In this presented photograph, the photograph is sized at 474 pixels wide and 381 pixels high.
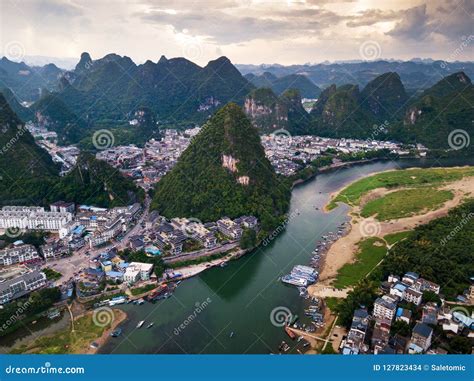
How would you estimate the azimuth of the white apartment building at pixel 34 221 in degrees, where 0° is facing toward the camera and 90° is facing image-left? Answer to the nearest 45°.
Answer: approximately 0°

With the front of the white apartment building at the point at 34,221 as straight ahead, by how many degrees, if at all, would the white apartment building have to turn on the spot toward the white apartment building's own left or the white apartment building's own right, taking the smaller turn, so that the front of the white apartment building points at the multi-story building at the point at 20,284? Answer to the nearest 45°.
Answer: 0° — it already faces it

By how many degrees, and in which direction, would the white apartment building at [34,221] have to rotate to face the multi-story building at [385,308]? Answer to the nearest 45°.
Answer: approximately 45° to its left

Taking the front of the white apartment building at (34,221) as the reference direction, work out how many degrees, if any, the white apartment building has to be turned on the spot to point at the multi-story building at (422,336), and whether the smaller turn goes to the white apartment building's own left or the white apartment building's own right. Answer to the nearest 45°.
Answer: approximately 45° to the white apartment building's own left

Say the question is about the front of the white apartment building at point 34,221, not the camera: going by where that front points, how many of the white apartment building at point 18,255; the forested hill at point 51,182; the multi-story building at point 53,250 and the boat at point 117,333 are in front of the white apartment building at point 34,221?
3

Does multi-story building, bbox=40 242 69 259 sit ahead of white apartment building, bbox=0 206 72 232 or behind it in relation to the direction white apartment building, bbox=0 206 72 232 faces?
ahead

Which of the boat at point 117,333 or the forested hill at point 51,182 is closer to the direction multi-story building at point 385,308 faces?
the boat

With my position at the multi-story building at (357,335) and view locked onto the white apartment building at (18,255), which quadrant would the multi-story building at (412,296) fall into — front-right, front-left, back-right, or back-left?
back-right

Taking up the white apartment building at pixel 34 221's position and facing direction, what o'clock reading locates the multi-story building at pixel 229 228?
The multi-story building is roughly at 10 o'clock from the white apartment building.

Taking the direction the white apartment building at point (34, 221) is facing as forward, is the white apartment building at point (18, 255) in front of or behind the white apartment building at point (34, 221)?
in front

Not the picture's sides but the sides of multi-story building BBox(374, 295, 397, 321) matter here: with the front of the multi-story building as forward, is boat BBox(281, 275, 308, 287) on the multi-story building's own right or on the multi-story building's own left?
on the multi-story building's own right

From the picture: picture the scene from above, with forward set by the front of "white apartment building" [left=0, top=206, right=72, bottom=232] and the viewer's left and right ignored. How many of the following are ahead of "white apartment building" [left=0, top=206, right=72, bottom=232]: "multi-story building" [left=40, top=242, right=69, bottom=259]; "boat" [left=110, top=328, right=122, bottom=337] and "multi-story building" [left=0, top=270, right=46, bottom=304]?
3

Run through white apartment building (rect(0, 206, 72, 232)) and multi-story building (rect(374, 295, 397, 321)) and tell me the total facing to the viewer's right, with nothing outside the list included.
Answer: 0
